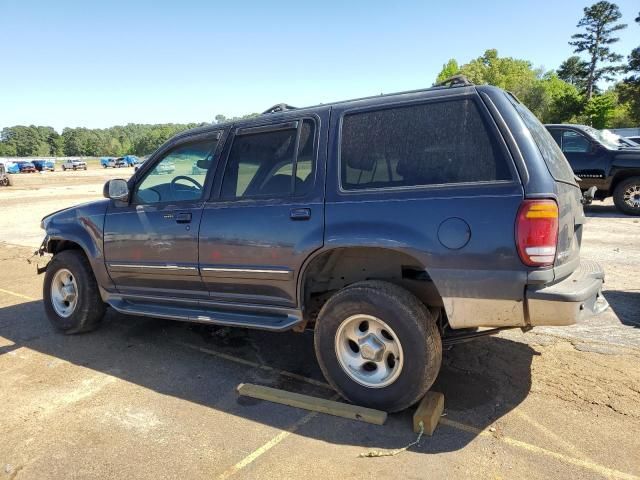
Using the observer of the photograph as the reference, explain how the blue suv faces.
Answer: facing away from the viewer and to the left of the viewer

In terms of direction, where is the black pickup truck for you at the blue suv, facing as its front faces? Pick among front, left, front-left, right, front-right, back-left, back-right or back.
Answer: right
